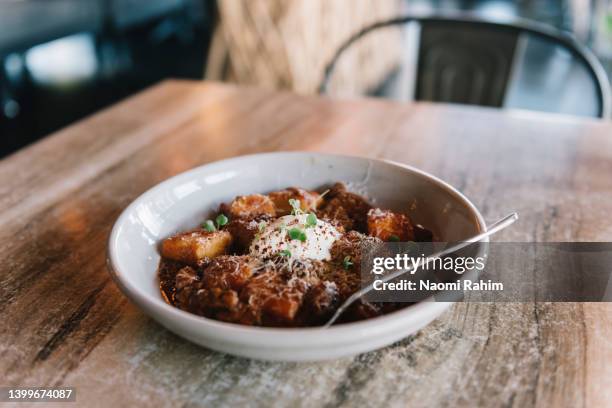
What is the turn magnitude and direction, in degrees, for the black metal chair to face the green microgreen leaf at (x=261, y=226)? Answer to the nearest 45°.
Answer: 0° — it already faces it

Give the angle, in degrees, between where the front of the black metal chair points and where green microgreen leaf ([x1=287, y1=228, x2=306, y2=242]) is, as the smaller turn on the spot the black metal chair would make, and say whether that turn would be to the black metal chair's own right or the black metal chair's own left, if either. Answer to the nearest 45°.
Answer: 0° — it already faces it

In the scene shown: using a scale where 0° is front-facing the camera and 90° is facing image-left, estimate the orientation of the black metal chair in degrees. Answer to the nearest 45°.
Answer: approximately 0°

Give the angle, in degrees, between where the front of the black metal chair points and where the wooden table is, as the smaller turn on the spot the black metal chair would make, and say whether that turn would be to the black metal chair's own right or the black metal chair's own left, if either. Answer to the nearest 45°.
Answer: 0° — it already faces it
